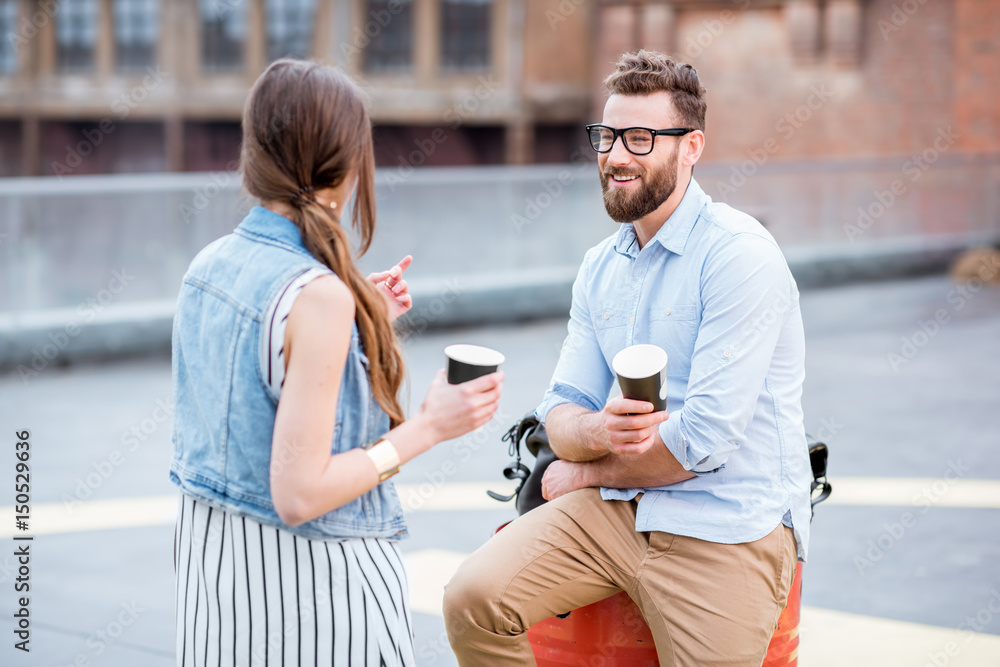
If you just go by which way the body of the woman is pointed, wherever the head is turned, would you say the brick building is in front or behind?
in front

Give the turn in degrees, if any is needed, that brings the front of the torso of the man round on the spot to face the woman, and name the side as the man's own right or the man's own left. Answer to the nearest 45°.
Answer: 0° — they already face them

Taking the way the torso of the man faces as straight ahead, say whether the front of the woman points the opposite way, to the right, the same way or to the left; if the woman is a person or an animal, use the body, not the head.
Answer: the opposite way

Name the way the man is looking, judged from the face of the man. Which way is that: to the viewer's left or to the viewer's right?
to the viewer's left

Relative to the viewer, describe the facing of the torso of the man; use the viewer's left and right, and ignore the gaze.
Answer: facing the viewer and to the left of the viewer

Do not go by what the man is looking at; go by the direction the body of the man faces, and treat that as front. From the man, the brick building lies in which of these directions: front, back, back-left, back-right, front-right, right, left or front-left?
back-right

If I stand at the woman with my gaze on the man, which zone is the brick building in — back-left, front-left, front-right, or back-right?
front-left

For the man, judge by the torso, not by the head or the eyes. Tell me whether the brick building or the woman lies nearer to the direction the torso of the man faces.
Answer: the woman

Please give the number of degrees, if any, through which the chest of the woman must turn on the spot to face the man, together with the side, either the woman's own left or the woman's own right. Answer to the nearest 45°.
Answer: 0° — they already face them

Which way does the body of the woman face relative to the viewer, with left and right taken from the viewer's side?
facing away from the viewer and to the right of the viewer

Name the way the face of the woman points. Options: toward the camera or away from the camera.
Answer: away from the camera
